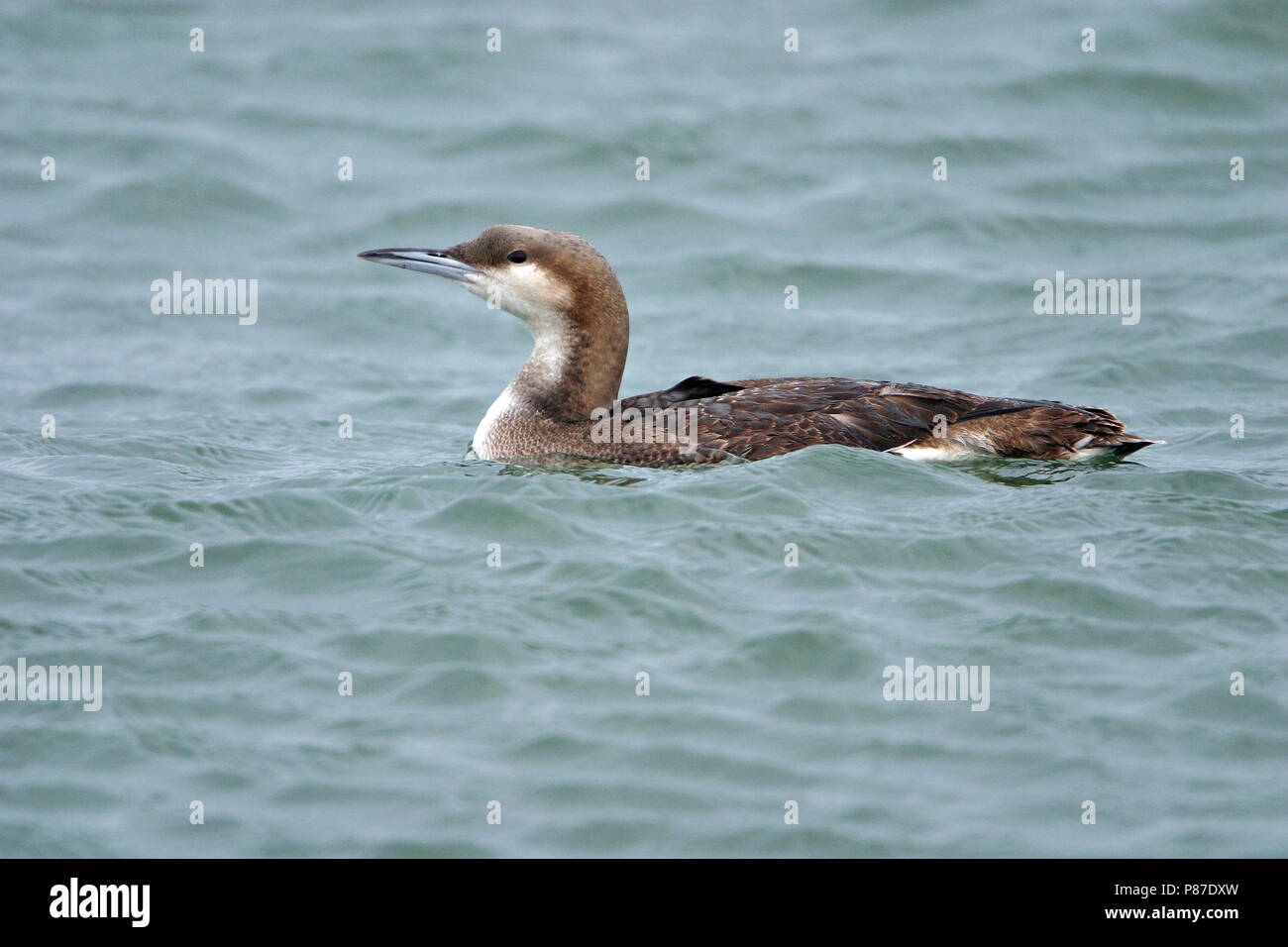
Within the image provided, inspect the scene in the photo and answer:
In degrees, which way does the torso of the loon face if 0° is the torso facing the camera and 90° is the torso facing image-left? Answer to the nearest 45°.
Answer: approximately 90°
